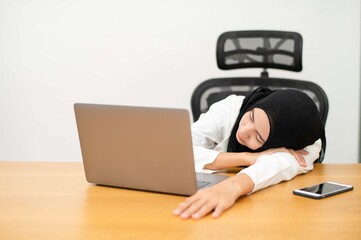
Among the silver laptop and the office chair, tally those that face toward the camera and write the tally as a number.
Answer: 1

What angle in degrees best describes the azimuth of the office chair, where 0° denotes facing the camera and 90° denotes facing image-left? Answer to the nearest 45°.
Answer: approximately 0°

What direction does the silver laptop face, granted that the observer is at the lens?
facing away from the viewer and to the right of the viewer
